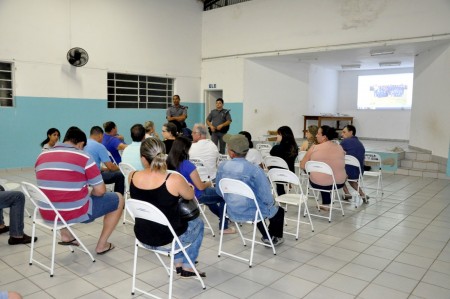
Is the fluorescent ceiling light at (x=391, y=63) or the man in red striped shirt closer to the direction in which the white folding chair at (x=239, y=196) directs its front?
the fluorescent ceiling light

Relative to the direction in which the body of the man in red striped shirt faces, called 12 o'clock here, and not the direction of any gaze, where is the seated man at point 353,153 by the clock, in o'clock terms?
The seated man is roughly at 1 o'clock from the man in red striped shirt.

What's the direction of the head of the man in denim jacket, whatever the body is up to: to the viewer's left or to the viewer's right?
to the viewer's left

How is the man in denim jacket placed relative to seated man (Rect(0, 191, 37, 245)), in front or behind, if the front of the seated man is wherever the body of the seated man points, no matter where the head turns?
in front

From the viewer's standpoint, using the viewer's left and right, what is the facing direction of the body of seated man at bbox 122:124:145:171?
facing away from the viewer and to the right of the viewer

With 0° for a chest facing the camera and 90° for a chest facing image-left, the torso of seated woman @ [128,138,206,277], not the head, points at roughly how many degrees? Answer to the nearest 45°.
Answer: approximately 225°

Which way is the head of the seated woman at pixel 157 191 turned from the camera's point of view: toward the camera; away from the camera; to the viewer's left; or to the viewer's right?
away from the camera

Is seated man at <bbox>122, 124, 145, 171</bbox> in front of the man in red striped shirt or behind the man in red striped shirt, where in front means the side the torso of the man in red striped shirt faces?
in front

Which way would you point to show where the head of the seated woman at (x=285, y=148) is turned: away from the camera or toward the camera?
away from the camera

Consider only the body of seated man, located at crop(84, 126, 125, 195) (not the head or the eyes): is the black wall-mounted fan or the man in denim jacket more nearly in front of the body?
the black wall-mounted fan

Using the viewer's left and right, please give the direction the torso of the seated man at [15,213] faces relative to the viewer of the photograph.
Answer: facing to the right of the viewer
